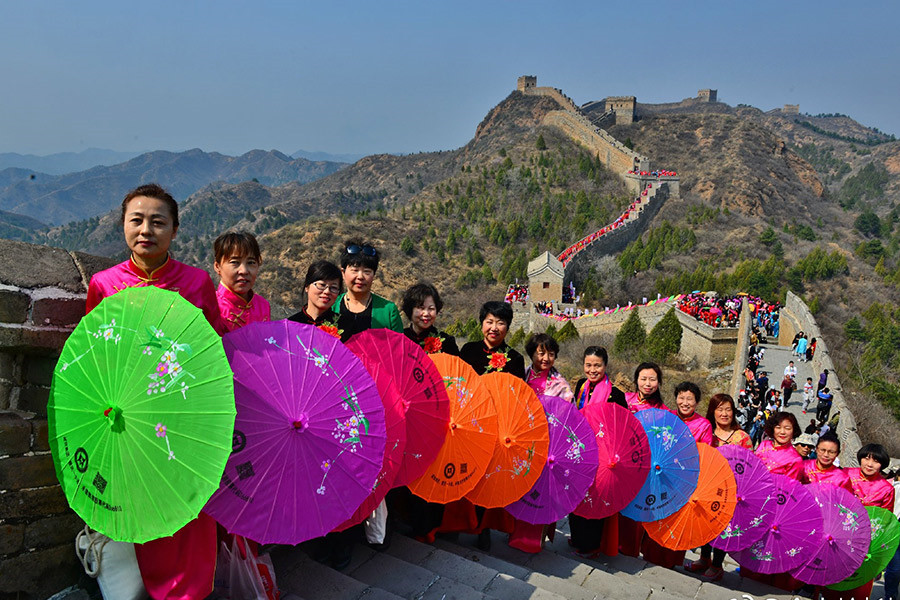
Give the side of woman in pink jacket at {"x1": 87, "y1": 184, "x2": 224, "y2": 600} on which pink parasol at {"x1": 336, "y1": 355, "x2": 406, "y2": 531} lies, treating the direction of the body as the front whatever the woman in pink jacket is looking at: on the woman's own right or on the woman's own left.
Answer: on the woman's own left

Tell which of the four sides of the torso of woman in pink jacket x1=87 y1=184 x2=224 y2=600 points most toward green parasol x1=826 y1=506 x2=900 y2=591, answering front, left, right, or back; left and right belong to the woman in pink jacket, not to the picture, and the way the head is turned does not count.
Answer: left

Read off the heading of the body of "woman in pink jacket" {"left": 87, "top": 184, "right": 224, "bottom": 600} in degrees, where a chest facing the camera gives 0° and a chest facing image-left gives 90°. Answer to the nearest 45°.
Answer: approximately 0°

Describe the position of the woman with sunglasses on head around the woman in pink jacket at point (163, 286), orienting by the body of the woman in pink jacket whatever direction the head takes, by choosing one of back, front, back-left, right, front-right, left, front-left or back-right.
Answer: back-left

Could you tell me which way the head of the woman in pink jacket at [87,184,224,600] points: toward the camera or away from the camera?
toward the camera

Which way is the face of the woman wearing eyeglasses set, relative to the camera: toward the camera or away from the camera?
toward the camera

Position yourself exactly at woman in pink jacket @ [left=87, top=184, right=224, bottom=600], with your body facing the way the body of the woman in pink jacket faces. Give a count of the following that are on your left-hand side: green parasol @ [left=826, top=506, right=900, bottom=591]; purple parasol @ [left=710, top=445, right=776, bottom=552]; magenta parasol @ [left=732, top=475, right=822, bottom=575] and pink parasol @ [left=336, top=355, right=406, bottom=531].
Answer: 4

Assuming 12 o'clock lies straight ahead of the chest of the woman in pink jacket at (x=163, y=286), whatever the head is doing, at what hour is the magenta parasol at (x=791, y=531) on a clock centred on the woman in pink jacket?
The magenta parasol is roughly at 9 o'clock from the woman in pink jacket.

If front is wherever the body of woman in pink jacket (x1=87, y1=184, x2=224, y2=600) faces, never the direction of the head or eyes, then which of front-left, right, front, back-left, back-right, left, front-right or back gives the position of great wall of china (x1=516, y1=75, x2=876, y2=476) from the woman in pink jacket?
back-left

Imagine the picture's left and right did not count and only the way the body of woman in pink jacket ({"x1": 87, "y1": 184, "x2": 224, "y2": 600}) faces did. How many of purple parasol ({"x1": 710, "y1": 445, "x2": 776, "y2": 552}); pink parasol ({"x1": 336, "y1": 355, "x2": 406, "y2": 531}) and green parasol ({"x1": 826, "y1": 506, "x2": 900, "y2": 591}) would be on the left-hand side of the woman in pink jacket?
3

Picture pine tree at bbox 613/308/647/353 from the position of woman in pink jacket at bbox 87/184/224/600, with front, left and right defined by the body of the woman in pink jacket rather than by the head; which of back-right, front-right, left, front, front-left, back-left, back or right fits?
back-left

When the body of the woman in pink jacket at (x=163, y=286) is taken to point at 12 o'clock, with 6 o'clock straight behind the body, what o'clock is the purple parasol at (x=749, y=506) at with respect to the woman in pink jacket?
The purple parasol is roughly at 9 o'clock from the woman in pink jacket.
